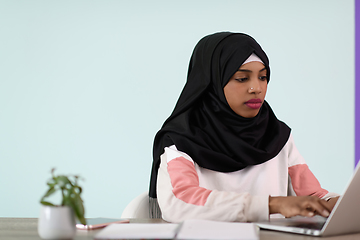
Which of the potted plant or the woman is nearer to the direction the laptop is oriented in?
the woman

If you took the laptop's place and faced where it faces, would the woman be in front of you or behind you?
in front

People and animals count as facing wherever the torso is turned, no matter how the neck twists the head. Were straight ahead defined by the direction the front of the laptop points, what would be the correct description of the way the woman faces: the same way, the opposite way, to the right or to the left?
the opposite way

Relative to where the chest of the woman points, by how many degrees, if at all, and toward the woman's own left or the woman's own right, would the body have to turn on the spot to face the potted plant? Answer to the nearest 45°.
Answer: approximately 45° to the woman's own right

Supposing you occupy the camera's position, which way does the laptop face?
facing away from the viewer and to the left of the viewer

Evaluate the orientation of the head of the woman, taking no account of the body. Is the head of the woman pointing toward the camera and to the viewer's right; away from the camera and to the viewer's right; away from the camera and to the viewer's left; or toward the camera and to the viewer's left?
toward the camera and to the viewer's right
